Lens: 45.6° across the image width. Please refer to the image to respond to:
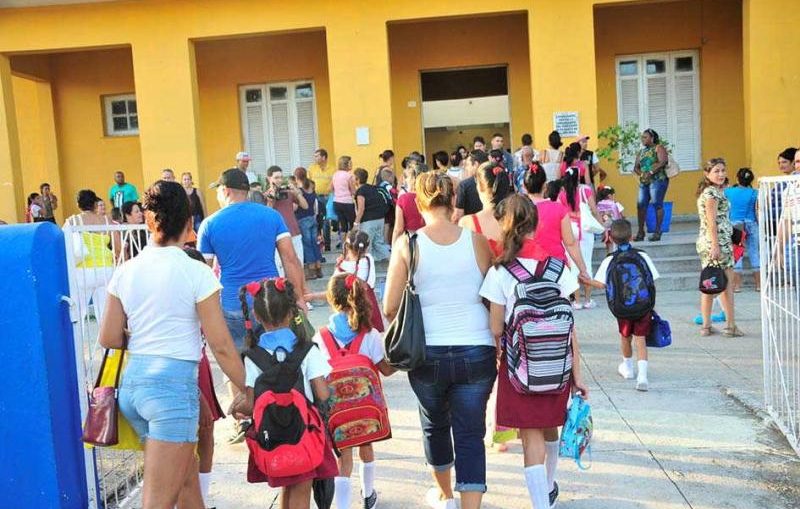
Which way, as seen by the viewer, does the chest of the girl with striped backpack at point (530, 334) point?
away from the camera

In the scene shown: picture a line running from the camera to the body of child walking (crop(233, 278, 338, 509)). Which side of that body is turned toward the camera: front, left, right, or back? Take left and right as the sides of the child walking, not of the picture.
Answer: back

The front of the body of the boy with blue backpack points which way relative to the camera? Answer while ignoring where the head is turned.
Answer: away from the camera

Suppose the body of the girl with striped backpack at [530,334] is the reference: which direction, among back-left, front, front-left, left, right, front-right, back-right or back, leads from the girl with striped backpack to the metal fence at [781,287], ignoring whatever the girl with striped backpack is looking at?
front-right

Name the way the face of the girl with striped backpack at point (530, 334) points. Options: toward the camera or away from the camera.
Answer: away from the camera

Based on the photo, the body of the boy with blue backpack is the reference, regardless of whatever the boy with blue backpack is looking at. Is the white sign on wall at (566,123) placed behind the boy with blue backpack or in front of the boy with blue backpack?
in front

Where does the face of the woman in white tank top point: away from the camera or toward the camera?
away from the camera

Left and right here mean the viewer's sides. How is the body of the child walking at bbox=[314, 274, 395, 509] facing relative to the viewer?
facing away from the viewer

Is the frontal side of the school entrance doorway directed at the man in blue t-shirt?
yes

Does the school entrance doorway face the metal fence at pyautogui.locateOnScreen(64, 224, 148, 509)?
yes
